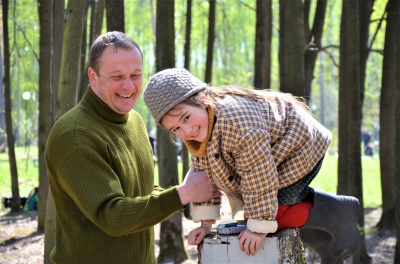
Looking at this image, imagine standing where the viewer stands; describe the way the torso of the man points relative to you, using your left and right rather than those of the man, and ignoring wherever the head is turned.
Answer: facing the viewer and to the right of the viewer

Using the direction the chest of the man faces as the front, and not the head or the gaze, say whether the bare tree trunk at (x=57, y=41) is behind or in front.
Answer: behind

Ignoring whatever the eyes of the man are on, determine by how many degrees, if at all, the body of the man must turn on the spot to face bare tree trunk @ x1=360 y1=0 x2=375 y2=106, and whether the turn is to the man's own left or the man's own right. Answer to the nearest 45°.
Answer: approximately 90° to the man's own left

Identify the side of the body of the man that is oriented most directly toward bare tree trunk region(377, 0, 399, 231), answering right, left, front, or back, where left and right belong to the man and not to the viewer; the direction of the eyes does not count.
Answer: left

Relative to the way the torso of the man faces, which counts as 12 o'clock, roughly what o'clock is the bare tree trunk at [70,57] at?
The bare tree trunk is roughly at 7 o'clock from the man.

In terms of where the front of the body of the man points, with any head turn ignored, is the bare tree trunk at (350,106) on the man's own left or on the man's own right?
on the man's own left

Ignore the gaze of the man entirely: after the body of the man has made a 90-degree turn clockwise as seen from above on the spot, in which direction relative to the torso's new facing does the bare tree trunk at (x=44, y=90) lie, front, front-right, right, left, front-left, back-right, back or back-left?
back-right

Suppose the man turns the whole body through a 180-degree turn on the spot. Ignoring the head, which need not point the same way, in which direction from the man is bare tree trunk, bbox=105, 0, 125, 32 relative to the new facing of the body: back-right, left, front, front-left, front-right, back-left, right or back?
front-right

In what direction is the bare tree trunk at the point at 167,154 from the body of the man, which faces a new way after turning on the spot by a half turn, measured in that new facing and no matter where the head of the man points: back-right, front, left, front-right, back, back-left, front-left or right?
front-right

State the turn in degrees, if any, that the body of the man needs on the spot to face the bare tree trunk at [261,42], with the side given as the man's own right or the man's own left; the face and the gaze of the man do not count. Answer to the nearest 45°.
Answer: approximately 135° to the man's own left

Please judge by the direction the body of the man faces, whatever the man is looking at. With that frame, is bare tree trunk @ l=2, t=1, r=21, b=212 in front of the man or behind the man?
behind
